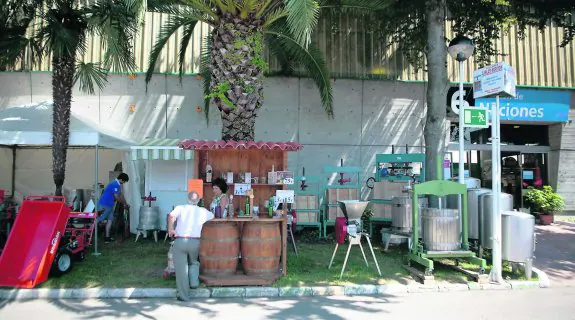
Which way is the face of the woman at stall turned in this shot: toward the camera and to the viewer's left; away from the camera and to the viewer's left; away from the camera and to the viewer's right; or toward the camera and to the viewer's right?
toward the camera and to the viewer's left

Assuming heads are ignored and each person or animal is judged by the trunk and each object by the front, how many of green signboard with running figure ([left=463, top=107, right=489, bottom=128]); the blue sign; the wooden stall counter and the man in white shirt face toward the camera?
3

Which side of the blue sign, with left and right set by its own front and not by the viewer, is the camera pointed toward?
front

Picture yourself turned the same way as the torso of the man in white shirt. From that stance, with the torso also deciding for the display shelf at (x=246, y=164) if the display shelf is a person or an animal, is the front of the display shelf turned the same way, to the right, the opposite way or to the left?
the opposite way

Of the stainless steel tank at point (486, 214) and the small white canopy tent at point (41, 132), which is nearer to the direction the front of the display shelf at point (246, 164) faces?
the stainless steel tank

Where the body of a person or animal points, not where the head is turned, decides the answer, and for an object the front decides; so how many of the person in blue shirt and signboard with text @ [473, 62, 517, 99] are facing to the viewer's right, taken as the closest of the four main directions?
1

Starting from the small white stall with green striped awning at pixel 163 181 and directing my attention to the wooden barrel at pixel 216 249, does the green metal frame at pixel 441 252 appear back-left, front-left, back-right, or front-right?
front-left

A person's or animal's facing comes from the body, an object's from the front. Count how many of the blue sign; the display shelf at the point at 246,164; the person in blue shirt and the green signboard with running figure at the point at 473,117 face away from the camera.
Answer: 0

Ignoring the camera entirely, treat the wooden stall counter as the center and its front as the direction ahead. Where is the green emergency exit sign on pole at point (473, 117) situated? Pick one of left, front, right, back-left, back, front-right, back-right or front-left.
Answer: left

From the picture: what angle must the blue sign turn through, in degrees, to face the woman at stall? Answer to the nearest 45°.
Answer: approximately 45° to its right

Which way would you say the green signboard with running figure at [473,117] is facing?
toward the camera

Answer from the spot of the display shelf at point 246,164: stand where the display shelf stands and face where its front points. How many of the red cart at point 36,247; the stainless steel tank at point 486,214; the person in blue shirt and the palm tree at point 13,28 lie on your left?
1

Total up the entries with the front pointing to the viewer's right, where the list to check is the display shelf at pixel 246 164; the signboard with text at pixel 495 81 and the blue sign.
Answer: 0

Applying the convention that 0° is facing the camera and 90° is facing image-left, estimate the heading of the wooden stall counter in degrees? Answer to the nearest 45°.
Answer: approximately 0°

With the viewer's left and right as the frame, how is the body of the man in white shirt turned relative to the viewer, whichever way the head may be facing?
facing away from the viewer

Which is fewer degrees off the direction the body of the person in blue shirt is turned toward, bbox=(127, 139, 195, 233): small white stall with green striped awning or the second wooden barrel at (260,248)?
the small white stall with green striped awning

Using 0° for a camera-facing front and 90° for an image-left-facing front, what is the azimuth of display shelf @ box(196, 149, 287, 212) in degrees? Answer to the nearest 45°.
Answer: approximately 0°
